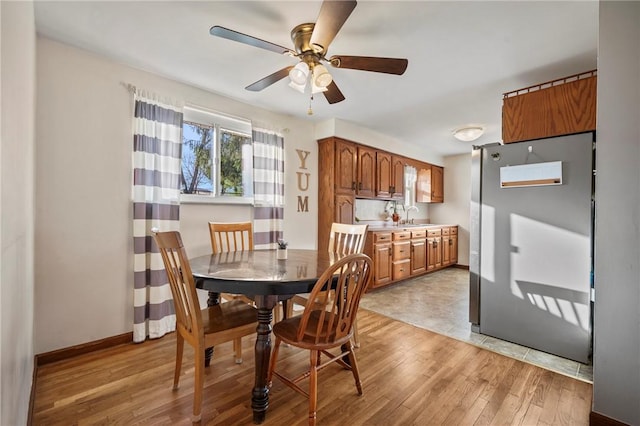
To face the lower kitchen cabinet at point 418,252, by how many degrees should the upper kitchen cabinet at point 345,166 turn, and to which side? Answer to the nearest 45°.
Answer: approximately 90° to its left

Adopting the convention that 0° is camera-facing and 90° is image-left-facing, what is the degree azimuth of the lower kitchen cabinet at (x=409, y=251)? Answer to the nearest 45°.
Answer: approximately 315°

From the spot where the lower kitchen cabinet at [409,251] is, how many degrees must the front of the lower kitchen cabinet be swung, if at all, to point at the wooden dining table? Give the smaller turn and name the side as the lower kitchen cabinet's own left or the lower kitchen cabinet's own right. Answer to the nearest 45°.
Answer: approximately 45° to the lower kitchen cabinet's own right

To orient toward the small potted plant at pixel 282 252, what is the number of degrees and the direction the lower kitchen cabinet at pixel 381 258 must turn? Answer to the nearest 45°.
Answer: approximately 45° to its right

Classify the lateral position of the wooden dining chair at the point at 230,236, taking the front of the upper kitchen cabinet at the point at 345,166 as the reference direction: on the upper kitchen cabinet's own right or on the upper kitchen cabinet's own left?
on the upper kitchen cabinet's own right

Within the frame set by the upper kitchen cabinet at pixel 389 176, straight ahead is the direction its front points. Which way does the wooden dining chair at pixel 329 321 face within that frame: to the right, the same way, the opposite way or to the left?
the opposite way

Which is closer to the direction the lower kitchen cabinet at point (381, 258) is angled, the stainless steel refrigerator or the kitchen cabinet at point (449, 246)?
the stainless steel refrigerator

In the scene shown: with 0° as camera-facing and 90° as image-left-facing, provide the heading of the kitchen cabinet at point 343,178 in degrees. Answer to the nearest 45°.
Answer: approximately 315°

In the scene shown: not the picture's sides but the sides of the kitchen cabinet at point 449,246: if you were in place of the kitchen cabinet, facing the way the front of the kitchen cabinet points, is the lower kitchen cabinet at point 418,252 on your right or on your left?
on your right

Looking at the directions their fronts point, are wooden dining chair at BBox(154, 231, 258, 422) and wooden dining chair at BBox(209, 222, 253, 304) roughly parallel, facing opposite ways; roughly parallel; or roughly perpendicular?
roughly perpendicular

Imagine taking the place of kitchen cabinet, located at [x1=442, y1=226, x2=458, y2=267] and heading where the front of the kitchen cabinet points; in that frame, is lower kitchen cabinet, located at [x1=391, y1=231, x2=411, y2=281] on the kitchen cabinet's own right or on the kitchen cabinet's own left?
on the kitchen cabinet's own right
